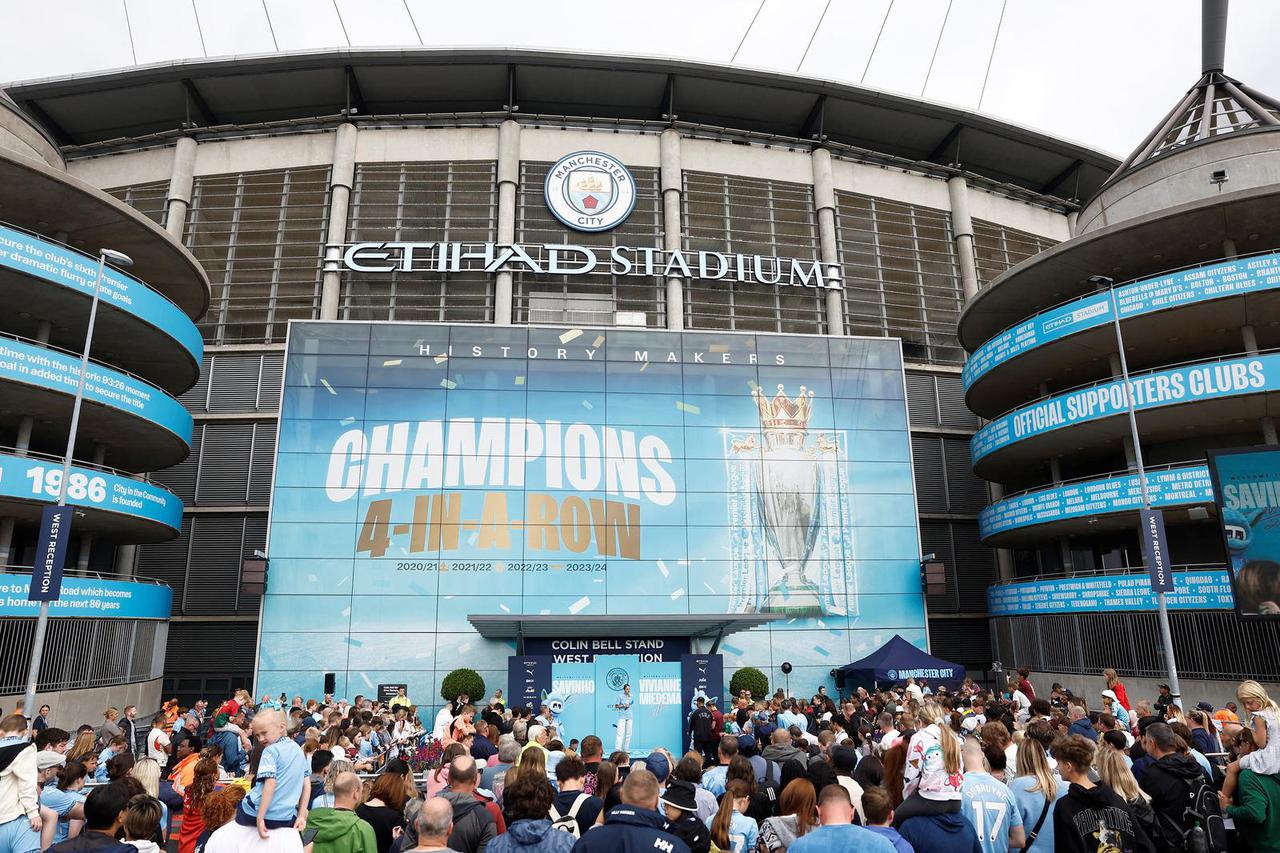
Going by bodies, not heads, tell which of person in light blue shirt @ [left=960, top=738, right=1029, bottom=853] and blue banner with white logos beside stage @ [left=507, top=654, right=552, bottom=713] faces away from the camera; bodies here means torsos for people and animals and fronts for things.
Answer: the person in light blue shirt

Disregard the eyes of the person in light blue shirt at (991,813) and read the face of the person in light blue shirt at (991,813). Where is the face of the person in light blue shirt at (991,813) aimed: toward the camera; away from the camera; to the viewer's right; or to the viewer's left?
away from the camera

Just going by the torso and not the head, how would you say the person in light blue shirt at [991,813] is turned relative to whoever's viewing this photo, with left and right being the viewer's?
facing away from the viewer

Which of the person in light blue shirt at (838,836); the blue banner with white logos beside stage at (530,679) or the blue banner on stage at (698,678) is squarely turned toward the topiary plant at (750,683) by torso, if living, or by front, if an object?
the person in light blue shirt

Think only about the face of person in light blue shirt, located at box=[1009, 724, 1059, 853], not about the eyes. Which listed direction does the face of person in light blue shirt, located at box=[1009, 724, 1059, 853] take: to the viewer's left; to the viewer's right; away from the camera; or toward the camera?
away from the camera

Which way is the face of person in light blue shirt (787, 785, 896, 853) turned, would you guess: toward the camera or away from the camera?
away from the camera

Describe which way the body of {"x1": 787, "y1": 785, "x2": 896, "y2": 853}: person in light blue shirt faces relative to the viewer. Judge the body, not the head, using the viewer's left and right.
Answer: facing away from the viewer

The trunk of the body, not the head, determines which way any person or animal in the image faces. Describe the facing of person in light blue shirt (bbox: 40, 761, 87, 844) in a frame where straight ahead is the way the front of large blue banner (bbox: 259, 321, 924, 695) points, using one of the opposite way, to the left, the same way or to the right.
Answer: the opposite way

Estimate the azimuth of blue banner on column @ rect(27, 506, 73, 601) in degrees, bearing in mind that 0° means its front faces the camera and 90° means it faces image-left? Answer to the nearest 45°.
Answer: approximately 0°

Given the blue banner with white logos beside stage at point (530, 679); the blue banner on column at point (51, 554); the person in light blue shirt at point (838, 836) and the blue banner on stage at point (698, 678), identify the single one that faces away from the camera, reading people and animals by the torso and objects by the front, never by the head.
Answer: the person in light blue shirt

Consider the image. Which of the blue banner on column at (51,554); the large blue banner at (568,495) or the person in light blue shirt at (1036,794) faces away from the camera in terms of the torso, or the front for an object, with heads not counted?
the person in light blue shirt

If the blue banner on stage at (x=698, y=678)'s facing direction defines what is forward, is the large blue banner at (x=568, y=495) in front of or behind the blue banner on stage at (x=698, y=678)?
behind
